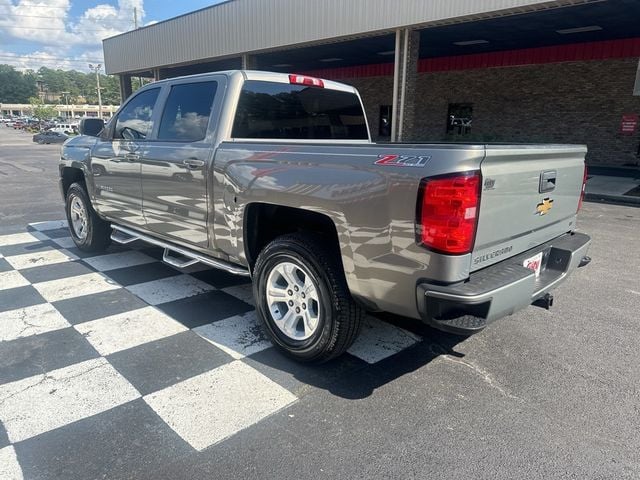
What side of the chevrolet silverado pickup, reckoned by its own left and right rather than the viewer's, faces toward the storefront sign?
right

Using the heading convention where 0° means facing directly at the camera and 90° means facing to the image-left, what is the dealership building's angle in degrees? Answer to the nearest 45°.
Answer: approximately 45°

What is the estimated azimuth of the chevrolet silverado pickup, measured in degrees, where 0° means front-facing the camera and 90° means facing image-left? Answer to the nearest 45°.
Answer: approximately 135°

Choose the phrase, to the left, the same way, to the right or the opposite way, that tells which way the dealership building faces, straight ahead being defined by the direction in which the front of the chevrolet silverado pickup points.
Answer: to the left

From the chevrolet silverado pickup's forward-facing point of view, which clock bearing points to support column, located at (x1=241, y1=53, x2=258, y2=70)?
The support column is roughly at 1 o'clock from the chevrolet silverado pickup.

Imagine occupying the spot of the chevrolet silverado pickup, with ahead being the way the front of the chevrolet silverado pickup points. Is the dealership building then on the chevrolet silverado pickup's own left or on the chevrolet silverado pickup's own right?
on the chevrolet silverado pickup's own right
